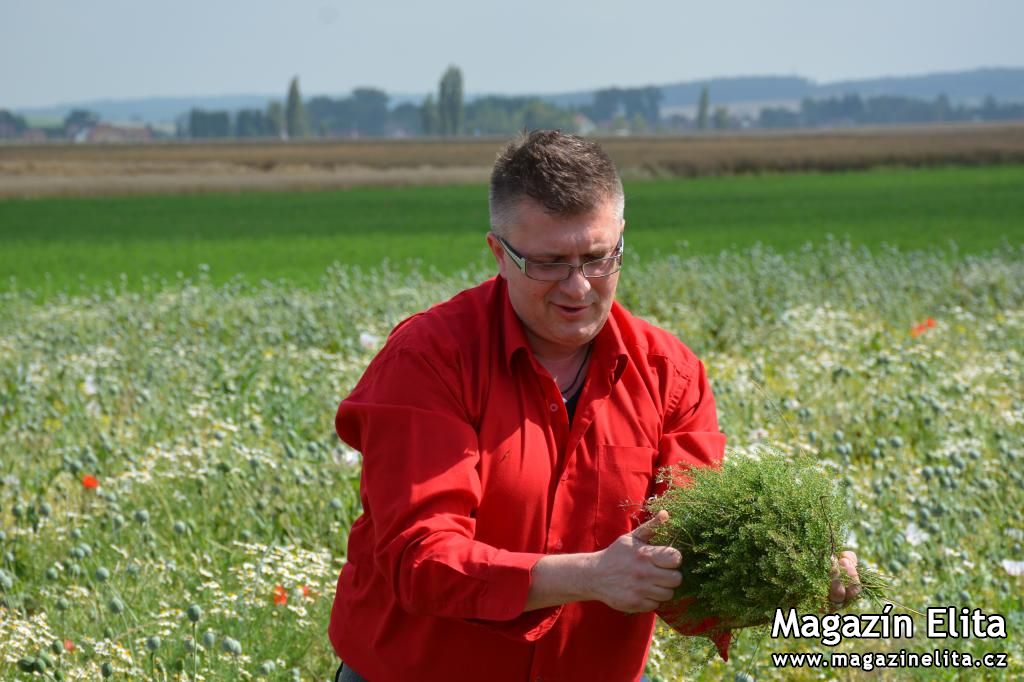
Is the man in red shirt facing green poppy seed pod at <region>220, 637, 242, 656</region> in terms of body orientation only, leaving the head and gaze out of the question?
no

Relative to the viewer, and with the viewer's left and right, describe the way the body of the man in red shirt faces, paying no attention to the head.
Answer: facing the viewer and to the right of the viewer
